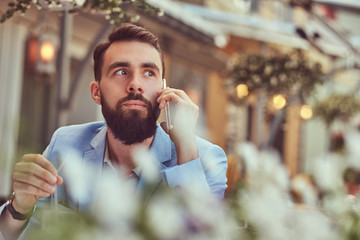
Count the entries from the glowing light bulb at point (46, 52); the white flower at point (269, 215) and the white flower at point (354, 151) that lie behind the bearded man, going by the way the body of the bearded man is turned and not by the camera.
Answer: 1

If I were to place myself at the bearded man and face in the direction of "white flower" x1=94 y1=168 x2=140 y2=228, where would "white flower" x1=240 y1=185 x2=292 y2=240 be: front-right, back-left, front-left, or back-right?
front-left

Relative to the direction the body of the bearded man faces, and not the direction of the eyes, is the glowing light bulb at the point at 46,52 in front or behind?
behind

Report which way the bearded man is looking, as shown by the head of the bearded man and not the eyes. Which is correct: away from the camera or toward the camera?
toward the camera

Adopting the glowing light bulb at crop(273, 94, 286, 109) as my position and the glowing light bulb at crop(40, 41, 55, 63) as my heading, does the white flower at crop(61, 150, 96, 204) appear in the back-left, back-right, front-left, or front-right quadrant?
front-left

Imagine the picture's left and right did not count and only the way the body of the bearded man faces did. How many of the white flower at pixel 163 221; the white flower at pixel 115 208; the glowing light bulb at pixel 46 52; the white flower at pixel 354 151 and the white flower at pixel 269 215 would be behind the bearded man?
1

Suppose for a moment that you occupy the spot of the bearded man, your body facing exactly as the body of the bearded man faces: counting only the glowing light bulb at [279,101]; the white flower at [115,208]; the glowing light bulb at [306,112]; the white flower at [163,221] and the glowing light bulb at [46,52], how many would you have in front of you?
2

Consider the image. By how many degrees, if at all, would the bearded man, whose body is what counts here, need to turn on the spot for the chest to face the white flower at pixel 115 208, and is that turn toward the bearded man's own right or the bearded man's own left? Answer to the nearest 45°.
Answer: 0° — they already face it

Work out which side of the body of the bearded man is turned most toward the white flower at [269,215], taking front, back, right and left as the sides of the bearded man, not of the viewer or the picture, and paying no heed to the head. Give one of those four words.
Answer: front

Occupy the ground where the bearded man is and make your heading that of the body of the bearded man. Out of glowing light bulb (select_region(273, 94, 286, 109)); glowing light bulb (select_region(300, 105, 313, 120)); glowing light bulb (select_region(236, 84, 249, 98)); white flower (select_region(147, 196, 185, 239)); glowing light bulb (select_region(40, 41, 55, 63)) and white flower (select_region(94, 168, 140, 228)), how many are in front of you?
2

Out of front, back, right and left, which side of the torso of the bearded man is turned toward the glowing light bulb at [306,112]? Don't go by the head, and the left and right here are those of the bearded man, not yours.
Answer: back

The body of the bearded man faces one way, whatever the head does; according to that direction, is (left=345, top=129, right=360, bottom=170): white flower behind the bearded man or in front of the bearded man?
in front

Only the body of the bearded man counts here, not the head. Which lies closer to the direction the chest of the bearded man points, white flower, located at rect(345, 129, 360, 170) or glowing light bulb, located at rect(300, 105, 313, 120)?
the white flower

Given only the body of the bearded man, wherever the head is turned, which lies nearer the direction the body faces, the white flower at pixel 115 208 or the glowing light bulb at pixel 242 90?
the white flower

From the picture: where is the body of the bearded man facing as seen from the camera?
toward the camera

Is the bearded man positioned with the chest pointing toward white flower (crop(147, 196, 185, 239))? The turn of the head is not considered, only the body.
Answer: yes
